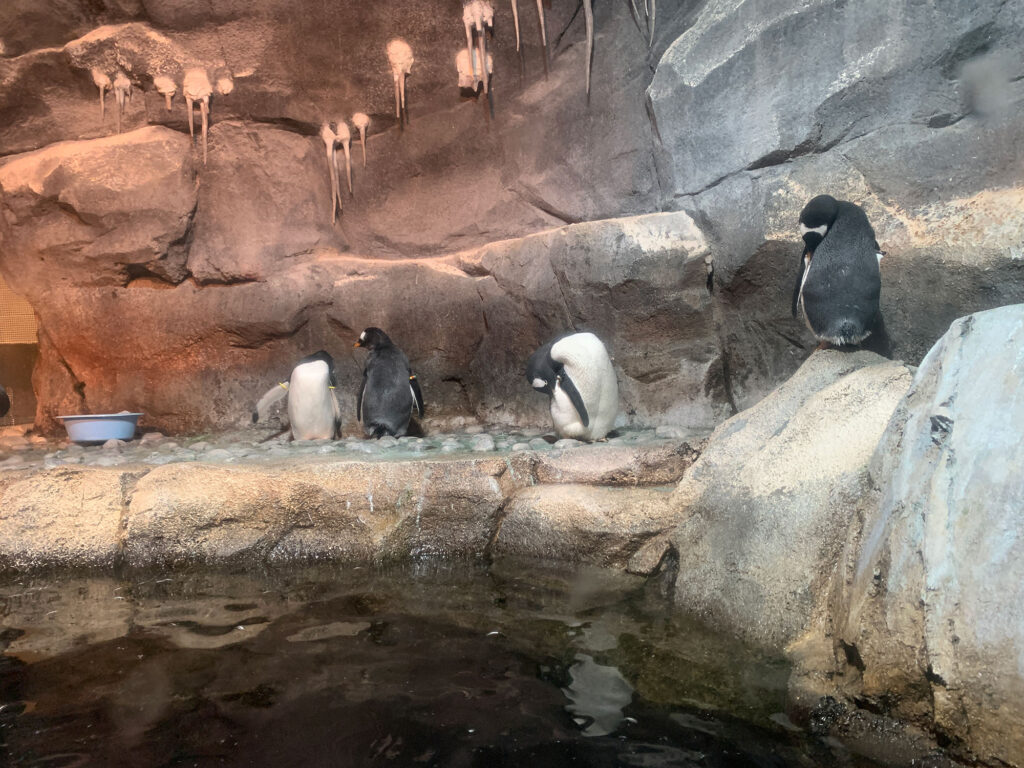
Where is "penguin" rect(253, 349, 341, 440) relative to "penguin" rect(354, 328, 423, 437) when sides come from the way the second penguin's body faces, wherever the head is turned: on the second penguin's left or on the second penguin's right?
on the second penguin's left

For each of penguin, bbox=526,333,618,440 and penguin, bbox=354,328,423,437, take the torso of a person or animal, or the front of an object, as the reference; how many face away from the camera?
1

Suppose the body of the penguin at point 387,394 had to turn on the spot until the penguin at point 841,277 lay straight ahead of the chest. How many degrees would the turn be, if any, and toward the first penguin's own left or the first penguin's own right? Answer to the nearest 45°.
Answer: approximately 135° to the first penguin's own right

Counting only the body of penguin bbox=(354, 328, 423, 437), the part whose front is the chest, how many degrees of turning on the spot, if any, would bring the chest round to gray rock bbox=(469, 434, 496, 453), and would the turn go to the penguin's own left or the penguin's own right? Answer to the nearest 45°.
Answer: approximately 135° to the penguin's own right

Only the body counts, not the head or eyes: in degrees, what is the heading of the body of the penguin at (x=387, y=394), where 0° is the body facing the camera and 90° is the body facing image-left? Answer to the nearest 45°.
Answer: approximately 180°

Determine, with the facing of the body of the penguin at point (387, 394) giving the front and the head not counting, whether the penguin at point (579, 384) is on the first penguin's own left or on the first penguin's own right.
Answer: on the first penguin's own right

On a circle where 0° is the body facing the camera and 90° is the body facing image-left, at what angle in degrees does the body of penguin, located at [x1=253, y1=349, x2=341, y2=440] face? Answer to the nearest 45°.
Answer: approximately 0°

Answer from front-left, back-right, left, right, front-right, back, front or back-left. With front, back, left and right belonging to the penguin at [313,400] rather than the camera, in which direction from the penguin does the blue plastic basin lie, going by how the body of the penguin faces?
right

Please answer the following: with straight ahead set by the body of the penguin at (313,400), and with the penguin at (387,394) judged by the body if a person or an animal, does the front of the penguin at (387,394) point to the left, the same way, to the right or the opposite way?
the opposite way

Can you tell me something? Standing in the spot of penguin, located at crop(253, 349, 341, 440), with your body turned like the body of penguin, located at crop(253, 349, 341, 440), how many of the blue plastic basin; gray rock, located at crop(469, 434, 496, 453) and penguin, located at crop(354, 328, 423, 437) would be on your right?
1

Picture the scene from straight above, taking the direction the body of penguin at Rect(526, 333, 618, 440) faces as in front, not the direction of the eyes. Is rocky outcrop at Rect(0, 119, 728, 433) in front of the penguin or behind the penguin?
behind
